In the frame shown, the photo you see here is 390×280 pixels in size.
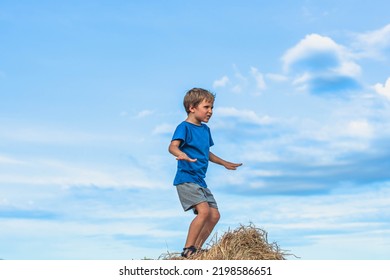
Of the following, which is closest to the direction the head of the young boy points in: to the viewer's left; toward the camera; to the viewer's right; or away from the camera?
to the viewer's right

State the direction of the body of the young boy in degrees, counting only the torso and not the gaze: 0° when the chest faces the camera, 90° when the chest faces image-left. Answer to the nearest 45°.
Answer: approximately 315°
